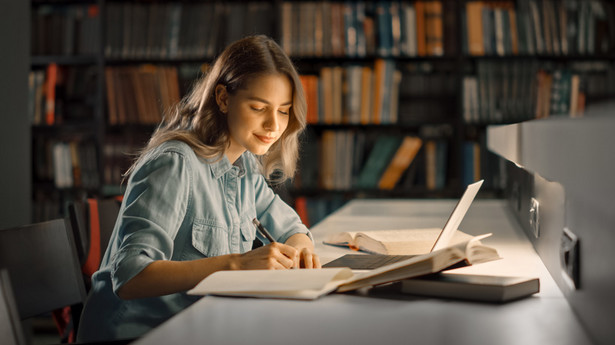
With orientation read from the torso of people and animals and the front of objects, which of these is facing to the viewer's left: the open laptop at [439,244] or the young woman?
the open laptop

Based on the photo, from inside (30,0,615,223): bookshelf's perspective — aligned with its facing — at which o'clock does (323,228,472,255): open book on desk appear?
The open book on desk is roughly at 12 o'clock from the bookshelf.

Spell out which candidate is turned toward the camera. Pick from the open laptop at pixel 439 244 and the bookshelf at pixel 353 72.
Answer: the bookshelf

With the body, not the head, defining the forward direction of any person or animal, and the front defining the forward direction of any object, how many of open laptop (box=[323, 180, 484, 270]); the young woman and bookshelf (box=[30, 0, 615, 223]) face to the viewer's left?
1

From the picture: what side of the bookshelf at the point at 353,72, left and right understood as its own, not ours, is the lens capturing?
front

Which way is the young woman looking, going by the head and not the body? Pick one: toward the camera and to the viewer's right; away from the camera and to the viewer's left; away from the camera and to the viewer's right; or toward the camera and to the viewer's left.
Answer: toward the camera and to the viewer's right

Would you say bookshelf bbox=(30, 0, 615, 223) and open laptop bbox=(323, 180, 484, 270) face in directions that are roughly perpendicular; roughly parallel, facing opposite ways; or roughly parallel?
roughly perpendicular

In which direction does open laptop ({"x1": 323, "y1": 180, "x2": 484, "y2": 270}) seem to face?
to the viewer's left

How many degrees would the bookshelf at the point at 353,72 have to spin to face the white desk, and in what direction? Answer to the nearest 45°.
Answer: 0° — it already faces it

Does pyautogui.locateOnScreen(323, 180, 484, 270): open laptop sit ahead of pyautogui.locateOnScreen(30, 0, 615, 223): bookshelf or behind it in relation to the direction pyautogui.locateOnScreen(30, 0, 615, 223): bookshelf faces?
ahead

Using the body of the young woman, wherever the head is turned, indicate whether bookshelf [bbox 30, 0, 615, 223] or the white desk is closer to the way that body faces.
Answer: the white desk

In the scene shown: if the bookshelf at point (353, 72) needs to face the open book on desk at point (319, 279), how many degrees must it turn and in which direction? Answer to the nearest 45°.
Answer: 0° — it already faces it

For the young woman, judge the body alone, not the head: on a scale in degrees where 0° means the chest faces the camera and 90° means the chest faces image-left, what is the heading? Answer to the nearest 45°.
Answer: approximately 315°

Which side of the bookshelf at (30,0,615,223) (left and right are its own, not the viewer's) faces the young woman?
front

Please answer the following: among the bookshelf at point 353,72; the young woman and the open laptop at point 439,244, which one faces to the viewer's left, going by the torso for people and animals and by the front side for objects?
the open laptop
